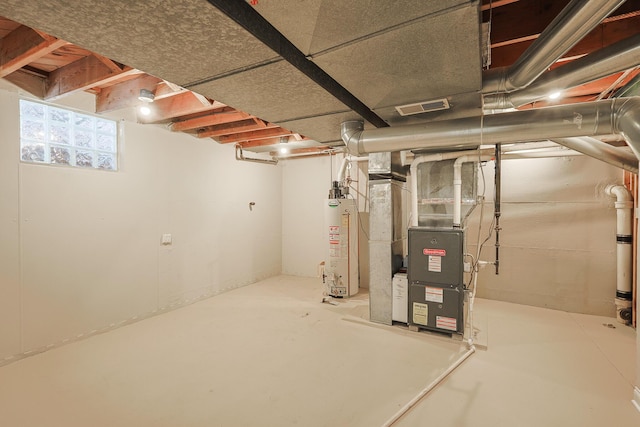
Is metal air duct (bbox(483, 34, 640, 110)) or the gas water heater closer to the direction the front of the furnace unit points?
the metal air duct

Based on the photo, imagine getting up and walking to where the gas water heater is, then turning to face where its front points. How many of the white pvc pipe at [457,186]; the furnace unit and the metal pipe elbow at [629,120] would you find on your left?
3

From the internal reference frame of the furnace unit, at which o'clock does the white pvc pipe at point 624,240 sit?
The white pvc pipe is roughly at 8 o'clock from the furnace unit.

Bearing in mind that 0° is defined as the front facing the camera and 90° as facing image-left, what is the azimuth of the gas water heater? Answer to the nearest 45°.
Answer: approximately 45°

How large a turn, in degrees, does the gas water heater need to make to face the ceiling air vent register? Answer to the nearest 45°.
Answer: approximately 45° to its left

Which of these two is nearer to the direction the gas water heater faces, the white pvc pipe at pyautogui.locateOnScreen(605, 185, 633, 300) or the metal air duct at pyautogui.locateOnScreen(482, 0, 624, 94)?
the metal air duct

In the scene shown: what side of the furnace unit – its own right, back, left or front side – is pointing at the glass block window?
right

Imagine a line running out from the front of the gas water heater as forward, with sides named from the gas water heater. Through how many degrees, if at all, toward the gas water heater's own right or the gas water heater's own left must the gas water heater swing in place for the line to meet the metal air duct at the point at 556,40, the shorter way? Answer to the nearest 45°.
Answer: approximately 45° to the gas water heater's own left

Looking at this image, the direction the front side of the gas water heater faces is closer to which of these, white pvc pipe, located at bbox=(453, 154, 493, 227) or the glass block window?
the glass block window

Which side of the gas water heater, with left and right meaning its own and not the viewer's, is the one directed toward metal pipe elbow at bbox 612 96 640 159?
left

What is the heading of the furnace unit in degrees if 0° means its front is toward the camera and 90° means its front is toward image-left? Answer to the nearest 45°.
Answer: approximately 0°

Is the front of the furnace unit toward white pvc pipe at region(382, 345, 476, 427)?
yes
